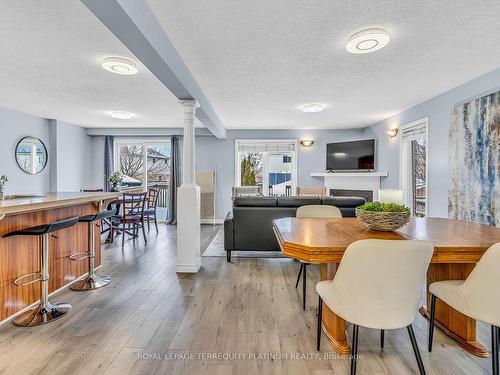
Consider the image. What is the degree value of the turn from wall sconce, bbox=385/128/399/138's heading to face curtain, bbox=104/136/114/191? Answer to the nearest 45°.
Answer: approximately 45° to its right

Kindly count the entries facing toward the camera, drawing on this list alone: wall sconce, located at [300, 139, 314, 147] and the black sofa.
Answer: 1

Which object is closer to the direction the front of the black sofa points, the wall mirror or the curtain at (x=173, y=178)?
the curtain

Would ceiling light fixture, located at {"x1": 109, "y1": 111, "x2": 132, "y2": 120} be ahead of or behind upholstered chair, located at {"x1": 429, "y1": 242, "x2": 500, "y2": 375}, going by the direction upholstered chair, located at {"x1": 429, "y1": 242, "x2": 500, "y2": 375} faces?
ahead

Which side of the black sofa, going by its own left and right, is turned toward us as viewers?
back

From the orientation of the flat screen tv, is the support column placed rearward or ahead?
ahead

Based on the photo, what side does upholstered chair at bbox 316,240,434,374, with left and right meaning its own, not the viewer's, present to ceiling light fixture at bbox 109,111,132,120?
front

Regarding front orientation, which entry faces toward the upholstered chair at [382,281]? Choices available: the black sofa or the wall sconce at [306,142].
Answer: the wall sconce

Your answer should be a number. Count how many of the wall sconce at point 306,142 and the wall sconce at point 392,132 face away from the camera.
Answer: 0

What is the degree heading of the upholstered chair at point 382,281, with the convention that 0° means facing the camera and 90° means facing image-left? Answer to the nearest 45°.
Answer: approximately 135°

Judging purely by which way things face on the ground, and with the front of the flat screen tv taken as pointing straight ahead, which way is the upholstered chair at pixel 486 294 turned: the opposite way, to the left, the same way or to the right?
to the right
